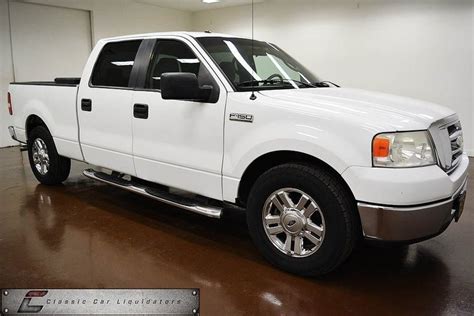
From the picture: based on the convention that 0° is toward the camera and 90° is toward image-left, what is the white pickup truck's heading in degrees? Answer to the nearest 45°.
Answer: approximately 315°
